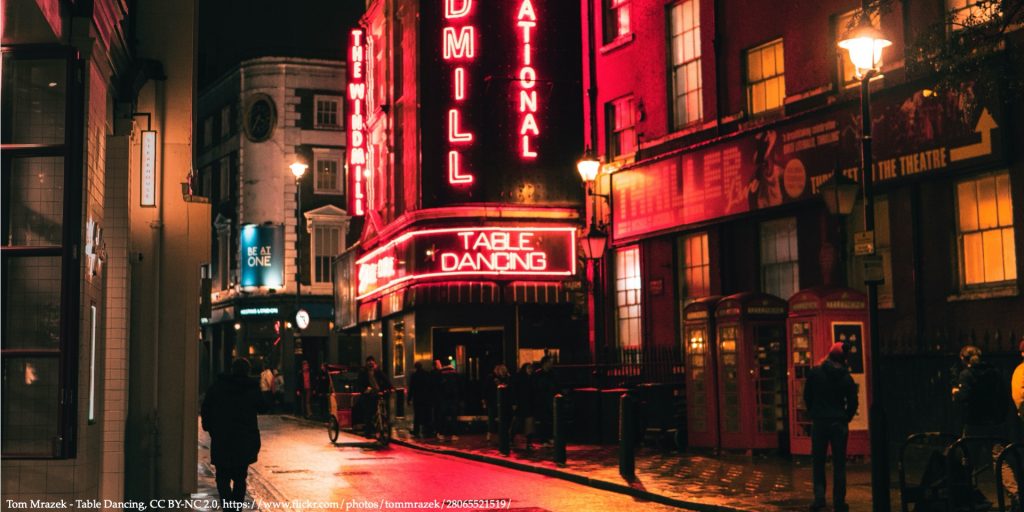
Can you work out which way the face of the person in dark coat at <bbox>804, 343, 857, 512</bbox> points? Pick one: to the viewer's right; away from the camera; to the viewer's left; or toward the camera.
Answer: away from the camera

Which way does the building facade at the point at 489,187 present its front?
toward the camera

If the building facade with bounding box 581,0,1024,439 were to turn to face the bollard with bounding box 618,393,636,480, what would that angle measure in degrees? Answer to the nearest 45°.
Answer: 0° — it already faces it

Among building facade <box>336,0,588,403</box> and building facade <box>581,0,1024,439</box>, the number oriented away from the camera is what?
0

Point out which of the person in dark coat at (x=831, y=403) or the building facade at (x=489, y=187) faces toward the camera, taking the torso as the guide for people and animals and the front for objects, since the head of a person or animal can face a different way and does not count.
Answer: the building facade

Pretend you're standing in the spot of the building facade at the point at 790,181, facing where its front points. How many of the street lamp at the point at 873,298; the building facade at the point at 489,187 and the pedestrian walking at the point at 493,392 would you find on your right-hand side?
2

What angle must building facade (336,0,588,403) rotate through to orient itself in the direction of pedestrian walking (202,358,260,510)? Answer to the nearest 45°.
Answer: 0° — it already faces them

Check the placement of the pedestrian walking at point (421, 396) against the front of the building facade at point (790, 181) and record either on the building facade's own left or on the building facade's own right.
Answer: on the building facade's own right

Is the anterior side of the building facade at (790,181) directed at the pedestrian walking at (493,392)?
no

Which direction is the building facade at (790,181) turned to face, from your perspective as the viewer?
facing the viewer and to the left of the viewer

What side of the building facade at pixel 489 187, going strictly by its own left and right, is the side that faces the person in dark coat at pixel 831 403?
front

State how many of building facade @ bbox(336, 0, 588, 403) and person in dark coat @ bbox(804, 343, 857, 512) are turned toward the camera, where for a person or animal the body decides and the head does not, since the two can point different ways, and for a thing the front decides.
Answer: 1

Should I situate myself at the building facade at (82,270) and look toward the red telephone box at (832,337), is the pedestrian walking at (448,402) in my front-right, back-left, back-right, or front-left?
front-left

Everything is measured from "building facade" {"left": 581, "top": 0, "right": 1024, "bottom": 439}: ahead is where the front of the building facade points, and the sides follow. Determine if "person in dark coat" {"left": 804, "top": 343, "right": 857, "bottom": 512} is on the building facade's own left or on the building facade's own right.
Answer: on the building facade's own left

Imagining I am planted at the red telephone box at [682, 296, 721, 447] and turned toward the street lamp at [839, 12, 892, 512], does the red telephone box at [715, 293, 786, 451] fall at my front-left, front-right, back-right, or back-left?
front-left

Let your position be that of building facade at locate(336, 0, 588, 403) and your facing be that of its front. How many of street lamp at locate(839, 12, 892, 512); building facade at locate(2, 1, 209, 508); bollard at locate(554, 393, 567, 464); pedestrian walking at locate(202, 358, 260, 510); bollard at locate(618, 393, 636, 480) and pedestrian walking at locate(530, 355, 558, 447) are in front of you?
6

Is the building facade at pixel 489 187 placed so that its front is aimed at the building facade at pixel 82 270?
yes
